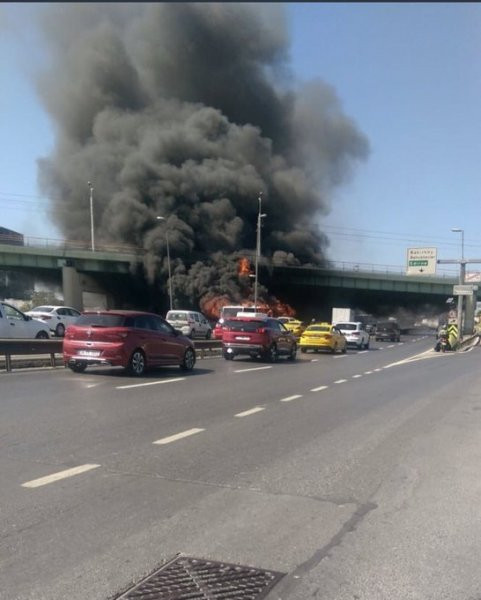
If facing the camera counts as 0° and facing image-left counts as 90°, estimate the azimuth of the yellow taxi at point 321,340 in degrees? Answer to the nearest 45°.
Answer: approximately 225°

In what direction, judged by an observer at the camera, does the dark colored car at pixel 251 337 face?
facing away from the viewer and to the right of the viewer

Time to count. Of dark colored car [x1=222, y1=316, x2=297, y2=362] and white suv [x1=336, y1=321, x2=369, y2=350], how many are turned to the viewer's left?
0

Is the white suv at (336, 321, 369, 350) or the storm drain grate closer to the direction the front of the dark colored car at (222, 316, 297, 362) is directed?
the white suv

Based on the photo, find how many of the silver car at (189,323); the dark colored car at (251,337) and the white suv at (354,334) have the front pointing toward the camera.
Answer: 0

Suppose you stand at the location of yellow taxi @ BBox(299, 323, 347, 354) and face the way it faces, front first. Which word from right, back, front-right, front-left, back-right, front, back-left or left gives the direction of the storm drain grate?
back-right

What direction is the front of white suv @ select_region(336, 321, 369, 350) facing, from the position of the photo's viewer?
facing away from the viewer and to the right of the viewer

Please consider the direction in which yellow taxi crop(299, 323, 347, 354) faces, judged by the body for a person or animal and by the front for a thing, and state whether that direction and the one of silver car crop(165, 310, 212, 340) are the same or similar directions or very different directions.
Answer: same or similar directions

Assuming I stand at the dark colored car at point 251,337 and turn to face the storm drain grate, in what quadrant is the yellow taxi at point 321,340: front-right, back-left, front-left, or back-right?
back-left

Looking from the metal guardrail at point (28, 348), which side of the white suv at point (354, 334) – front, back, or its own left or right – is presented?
back

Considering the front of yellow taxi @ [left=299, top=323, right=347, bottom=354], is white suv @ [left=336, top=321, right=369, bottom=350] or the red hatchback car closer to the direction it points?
the white suv

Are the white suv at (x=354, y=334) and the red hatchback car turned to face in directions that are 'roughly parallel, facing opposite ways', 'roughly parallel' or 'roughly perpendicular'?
roughly parallel

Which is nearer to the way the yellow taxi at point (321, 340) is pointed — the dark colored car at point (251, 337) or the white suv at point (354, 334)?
the white suv

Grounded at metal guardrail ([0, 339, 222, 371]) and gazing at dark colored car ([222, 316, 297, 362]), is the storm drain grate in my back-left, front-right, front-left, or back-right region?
back-right

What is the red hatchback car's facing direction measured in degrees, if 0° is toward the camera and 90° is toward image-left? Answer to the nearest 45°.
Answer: approximately 225°

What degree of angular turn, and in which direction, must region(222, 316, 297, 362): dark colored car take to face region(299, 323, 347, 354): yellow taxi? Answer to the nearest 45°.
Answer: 0° — it already faces it
